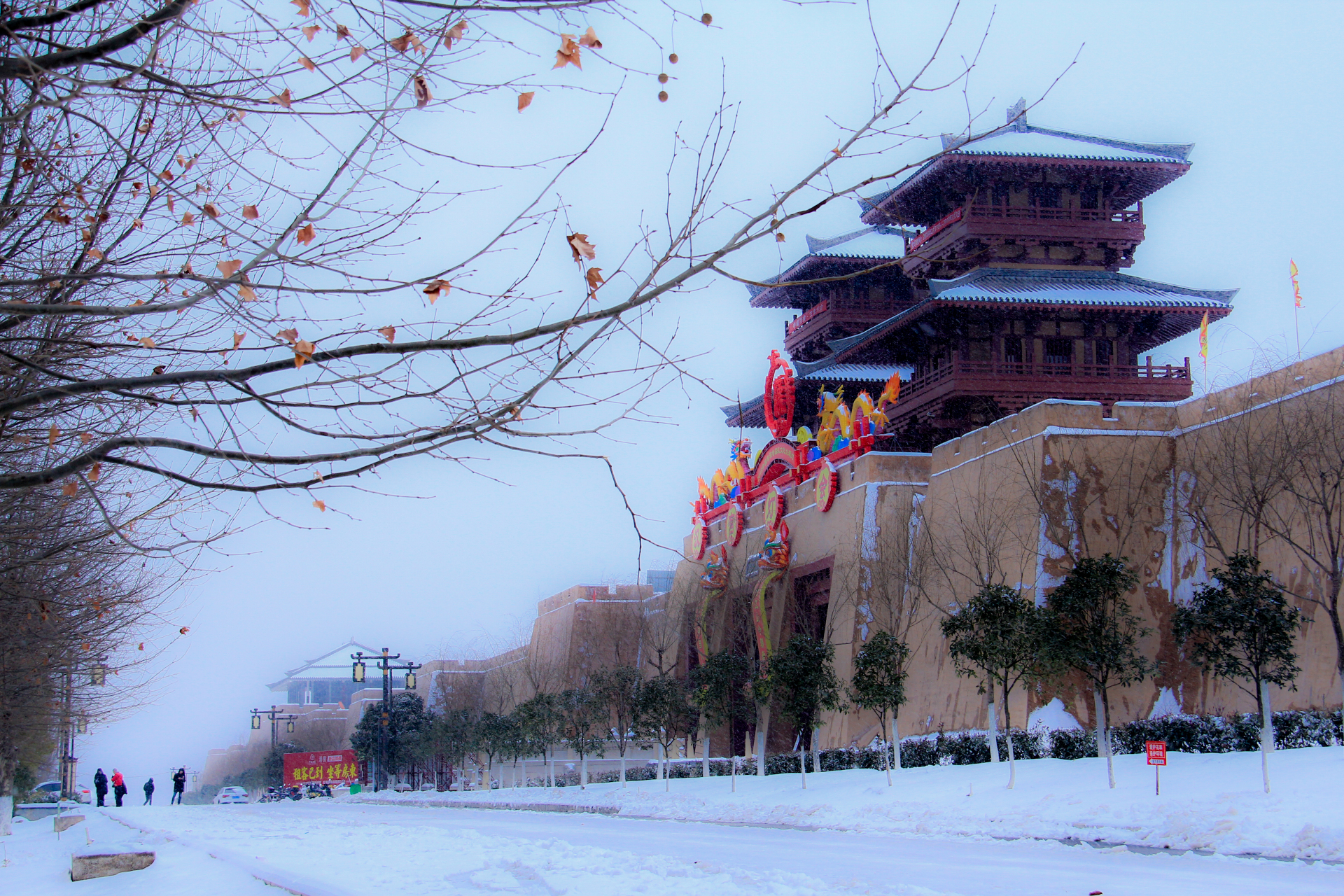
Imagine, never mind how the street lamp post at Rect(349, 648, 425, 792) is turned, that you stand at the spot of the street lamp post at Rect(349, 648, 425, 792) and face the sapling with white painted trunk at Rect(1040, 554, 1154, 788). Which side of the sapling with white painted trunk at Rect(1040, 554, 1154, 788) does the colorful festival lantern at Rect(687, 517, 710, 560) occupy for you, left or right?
left

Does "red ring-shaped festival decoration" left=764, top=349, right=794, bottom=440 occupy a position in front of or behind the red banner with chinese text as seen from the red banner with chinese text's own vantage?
in front

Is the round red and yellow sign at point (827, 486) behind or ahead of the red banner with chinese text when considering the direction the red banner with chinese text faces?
ahead

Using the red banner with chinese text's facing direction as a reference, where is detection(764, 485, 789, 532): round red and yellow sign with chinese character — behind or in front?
in front

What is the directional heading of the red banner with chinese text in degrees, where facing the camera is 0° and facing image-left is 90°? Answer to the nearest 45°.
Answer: approximately 0°

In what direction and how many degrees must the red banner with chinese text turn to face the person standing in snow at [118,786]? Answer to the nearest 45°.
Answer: approximately 45° to its right

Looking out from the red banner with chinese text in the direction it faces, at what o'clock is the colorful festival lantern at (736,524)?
The colorful festival lantern is roughly at 11 o'clock from the red banner with chinese text.

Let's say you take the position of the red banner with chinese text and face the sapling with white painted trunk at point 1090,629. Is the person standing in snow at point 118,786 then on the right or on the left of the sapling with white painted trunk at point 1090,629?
right
